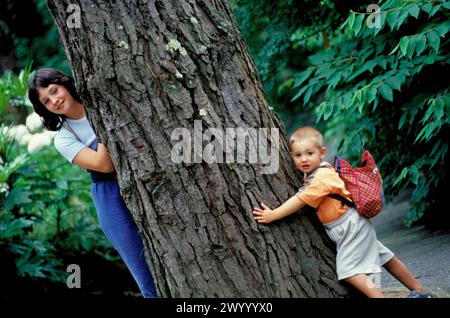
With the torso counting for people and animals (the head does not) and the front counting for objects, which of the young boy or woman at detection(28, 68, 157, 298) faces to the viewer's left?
the young boy

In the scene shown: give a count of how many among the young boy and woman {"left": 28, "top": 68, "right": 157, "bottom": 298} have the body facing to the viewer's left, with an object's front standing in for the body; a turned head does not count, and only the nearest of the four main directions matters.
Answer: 1

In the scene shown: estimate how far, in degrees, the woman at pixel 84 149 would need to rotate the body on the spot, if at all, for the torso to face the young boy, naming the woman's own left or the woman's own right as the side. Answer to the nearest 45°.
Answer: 0° — they already face them

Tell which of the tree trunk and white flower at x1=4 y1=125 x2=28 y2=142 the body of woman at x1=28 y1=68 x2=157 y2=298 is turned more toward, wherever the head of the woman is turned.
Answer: the tree trunk

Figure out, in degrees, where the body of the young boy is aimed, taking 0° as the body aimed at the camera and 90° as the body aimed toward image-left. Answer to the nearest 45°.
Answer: approximately 90°

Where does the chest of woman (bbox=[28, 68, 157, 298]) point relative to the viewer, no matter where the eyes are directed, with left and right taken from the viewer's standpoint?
facing the viewer and to the right of the viewer

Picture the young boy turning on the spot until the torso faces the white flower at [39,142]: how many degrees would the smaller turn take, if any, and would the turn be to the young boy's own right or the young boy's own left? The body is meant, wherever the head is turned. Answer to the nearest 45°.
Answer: approximately 45° to the young boy's own right

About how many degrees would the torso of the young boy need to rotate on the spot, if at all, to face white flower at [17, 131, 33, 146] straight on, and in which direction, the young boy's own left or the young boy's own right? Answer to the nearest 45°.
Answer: approximately 45° to the young boy's own right

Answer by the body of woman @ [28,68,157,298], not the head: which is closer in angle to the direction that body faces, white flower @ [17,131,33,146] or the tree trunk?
the tree trunk

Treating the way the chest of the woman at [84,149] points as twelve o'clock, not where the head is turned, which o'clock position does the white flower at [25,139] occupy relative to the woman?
The white flower is roughly at 7 o'clock from the woman.

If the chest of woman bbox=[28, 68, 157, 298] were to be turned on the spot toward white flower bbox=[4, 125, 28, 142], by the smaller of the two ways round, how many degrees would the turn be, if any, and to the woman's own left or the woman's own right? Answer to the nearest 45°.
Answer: approximately 135° to the woman's own left

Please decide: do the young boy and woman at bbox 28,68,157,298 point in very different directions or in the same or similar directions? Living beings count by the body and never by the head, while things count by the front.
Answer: very different directions

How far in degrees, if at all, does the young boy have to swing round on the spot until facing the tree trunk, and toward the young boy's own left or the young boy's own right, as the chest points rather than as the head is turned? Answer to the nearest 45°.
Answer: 0° — they already face it

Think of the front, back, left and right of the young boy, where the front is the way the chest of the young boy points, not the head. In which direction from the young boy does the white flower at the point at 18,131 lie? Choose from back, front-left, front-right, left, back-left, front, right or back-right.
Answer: front-right
